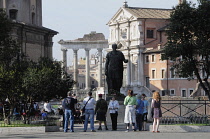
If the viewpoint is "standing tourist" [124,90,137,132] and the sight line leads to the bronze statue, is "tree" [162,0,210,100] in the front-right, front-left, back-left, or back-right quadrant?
front-right

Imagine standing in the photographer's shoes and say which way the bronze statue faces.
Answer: facing the viewer

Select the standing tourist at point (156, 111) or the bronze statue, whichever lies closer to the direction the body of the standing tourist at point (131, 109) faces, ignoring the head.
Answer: the bronze statue

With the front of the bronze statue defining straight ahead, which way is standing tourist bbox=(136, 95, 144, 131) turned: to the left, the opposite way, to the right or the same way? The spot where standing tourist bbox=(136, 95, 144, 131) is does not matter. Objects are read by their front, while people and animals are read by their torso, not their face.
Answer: the opposite way

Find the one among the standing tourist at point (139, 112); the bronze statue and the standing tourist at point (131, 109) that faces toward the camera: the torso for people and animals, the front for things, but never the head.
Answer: the bronze statue

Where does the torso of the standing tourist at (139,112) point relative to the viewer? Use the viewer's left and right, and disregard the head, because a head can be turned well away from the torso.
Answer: facing away from the viewer

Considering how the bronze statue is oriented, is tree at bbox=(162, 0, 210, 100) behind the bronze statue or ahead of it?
behind

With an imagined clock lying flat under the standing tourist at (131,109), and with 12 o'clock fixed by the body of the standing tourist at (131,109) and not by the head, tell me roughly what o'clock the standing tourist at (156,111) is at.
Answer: the standing tourist at (156,111) is roughly at 4 o'clock from the standing tourist at (131,109).

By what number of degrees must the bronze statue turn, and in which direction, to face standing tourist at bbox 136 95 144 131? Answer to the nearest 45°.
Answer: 0° — it already faces them

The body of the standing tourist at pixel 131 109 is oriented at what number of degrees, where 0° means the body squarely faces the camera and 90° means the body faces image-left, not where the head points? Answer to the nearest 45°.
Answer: approximately 180°

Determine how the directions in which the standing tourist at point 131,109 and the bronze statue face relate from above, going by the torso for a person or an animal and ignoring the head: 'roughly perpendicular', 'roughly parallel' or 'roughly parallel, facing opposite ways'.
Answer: roughly parallel, facing opposite ways

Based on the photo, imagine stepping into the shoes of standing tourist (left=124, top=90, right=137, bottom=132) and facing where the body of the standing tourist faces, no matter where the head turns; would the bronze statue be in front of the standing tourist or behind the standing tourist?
in front

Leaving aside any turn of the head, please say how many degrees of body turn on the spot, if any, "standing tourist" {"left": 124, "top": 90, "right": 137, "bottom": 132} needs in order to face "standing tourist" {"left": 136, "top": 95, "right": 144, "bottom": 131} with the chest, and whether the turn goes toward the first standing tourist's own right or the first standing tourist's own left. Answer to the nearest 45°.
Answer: approximately 45° to the first standing tourist's own right
